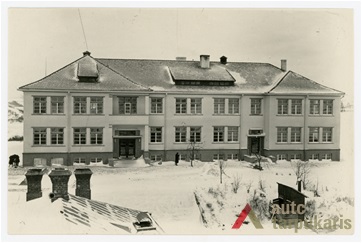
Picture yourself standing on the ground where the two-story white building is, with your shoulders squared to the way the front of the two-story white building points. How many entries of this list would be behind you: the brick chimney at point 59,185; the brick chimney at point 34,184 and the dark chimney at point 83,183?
0

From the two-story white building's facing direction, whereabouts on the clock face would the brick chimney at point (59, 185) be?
The brick chimney is roughly at 1 o'clock from the two-story white building.

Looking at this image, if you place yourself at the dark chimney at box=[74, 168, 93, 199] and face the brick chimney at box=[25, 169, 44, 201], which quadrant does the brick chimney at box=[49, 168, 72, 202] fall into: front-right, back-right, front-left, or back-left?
front-left

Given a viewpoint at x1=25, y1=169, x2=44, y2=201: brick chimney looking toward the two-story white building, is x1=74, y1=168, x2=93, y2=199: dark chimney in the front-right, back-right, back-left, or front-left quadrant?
front-right

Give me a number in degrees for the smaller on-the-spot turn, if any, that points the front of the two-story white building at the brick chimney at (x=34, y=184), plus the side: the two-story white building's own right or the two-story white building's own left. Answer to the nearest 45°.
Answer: approximately 45° to the two-story white building's own right

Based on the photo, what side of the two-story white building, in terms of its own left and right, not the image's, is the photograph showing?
front

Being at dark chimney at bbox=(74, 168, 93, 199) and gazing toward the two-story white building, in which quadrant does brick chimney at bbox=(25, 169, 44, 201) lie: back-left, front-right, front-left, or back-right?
back-left

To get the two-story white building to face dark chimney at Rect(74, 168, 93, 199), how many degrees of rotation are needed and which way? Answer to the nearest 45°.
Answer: approximately 45° to its right
